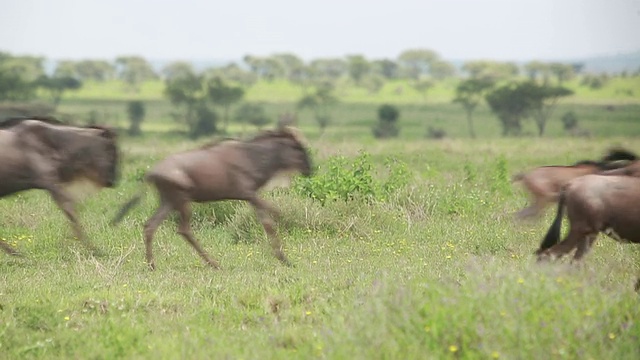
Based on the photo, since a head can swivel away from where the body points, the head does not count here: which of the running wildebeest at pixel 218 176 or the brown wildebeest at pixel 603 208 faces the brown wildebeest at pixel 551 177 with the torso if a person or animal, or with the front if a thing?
the running wildebeest

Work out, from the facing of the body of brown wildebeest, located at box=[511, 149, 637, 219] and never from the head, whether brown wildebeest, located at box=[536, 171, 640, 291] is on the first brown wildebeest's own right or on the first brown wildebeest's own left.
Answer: on the first brown wildebeest's own right

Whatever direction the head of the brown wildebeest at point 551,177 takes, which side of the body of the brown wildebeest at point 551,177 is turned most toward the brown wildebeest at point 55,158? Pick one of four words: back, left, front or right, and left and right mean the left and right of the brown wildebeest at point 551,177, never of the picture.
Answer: back

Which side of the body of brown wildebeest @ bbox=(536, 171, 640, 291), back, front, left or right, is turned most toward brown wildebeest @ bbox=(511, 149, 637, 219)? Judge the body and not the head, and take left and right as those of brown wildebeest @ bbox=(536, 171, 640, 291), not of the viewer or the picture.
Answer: left

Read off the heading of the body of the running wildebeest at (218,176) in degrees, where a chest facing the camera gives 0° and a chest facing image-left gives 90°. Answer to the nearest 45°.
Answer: approximately 270°

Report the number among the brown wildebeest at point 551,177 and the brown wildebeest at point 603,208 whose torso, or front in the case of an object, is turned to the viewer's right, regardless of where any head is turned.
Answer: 2

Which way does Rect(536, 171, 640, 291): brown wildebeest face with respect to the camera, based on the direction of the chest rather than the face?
to the viewer's right

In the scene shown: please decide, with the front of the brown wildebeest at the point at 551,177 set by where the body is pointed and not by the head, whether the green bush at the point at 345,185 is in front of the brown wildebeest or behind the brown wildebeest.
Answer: behind

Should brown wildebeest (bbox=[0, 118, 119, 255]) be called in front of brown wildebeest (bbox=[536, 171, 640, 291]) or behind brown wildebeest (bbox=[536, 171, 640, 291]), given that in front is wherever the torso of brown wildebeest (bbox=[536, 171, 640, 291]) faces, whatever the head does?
behind

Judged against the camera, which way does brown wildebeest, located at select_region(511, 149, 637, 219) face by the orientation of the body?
to the viewer's right
